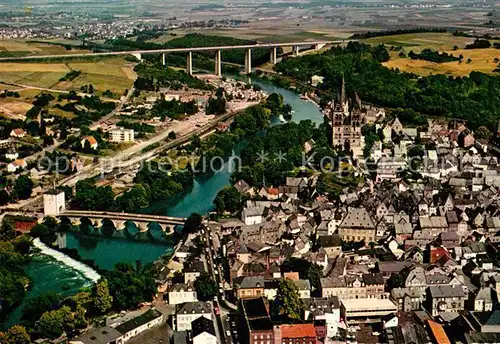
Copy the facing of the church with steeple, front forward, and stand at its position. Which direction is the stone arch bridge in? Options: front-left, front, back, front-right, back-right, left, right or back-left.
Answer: front-right

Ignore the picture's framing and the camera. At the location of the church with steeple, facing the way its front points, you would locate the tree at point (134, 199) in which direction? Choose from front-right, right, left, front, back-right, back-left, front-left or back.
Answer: front-right

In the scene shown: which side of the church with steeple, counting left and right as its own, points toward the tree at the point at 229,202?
front

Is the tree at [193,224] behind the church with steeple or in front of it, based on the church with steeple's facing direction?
in front

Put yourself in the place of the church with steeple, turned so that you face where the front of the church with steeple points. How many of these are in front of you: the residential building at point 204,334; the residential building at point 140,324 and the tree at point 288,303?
3

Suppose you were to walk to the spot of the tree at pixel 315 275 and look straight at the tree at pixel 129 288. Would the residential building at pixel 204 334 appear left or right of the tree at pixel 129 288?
left

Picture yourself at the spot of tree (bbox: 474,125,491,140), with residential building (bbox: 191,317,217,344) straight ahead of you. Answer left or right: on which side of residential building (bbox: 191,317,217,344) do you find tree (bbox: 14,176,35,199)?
right

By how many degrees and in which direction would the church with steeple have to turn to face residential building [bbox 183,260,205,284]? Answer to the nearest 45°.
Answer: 0° — it already faces it
